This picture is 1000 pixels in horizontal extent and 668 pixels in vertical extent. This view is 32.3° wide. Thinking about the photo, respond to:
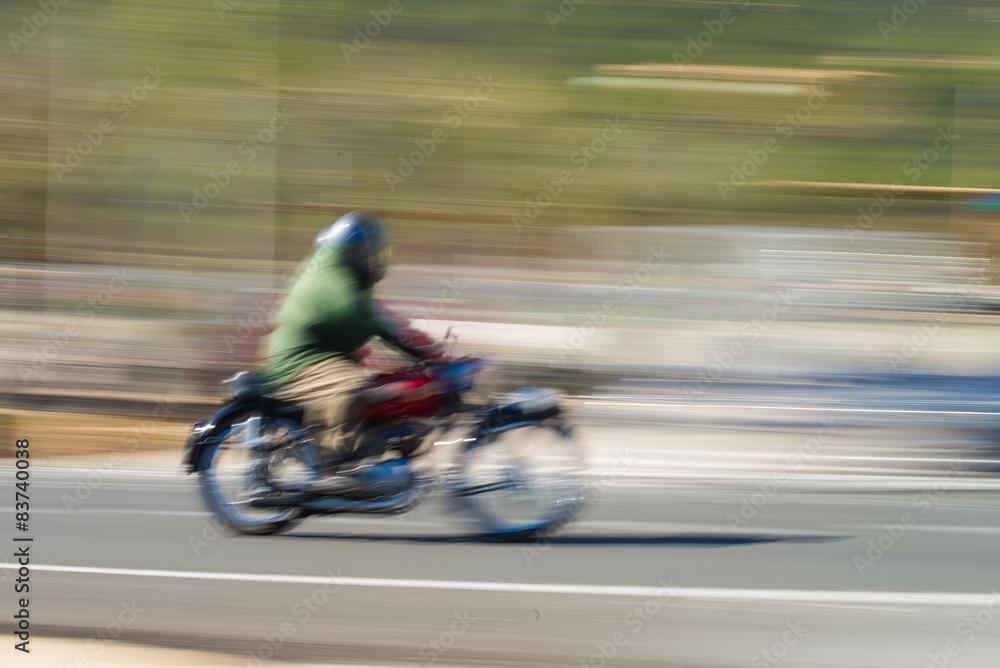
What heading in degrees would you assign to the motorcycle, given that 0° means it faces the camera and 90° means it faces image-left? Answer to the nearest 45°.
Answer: approximately 270°
